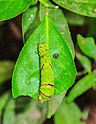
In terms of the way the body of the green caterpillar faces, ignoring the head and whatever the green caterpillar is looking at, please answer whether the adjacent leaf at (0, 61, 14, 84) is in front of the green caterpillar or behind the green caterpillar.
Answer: behind
